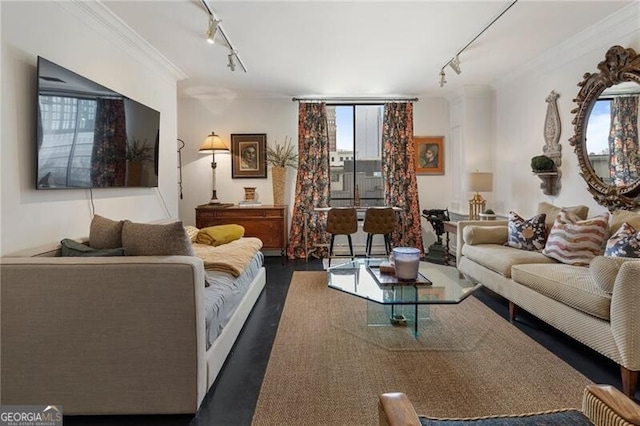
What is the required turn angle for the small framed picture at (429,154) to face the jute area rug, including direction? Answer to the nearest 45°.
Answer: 0° — it already faces it

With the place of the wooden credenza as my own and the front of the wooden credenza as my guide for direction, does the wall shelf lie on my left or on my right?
on my left

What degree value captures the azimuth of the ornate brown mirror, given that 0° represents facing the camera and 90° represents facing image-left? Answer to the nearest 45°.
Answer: approximately 45°

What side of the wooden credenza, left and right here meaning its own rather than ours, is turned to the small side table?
left

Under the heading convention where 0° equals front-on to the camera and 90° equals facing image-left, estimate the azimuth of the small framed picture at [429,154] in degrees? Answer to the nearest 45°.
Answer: approximately 0°

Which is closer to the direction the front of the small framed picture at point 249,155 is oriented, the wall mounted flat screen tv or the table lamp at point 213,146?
the wall mounted flat screen tv

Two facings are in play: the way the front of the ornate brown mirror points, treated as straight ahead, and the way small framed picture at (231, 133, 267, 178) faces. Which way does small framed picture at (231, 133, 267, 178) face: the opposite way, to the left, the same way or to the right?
to the left

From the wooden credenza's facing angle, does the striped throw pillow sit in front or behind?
in front

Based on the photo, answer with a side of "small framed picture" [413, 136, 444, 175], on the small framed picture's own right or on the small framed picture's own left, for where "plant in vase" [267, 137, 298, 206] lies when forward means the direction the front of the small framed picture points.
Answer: on the small framed picture's own right

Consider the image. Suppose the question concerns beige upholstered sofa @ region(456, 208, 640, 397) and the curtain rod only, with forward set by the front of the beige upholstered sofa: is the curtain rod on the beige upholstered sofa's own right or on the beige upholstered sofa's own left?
on the beige upholstered sofa's own right

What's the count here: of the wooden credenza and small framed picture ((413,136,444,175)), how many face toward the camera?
2
